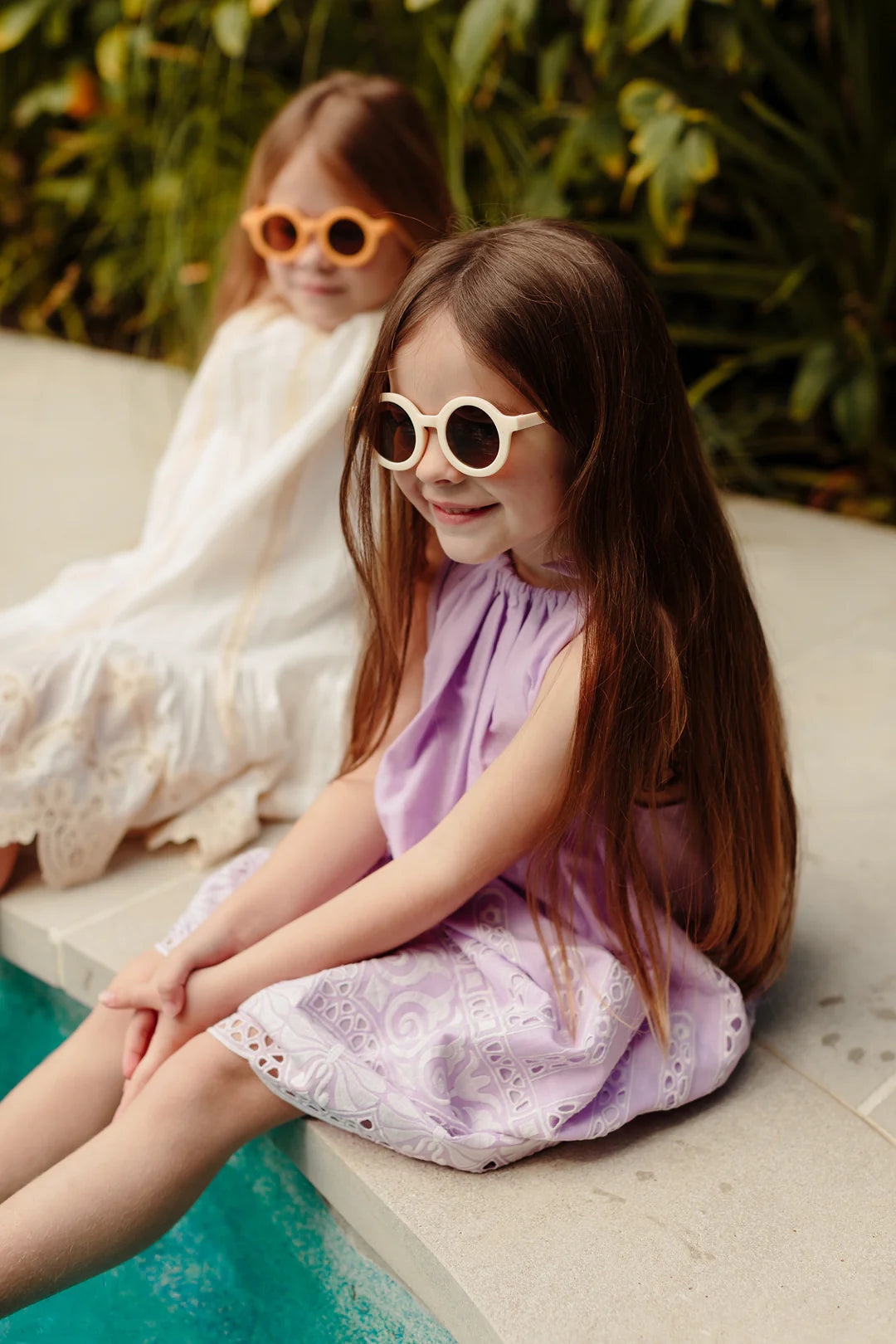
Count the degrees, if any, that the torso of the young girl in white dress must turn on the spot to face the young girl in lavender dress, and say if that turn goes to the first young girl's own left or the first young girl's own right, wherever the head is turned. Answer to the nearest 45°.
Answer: approximately 45° to the first young girl's own left

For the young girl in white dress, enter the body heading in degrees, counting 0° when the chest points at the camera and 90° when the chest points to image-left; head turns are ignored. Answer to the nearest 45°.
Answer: approximately 45°

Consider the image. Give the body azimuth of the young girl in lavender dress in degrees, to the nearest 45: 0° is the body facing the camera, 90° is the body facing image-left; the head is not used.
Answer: approximately 45°

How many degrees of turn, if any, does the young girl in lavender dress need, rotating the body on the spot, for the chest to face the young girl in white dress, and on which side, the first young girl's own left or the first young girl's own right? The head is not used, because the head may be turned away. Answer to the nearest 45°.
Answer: approximately 90° to the first young girl's own right
